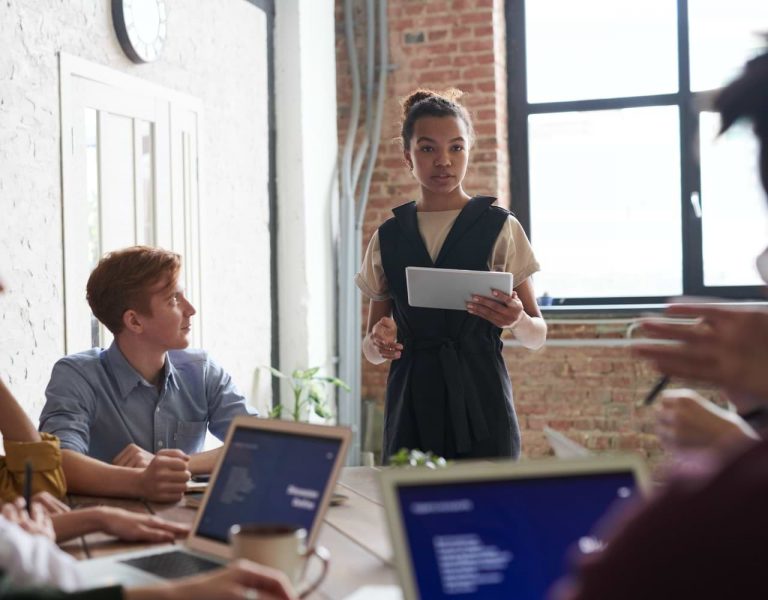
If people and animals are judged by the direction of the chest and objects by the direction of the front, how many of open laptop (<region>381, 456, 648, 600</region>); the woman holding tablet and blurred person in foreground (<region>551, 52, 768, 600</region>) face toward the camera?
2

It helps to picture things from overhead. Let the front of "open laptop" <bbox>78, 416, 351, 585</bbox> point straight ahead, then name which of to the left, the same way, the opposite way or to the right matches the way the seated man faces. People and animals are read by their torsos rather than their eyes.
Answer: to the left

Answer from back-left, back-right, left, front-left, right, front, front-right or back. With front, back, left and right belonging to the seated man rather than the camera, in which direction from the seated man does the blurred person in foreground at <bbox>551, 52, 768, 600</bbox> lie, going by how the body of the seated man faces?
front-right

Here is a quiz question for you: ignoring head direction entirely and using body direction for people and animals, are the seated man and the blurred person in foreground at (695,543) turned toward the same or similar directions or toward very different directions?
very different directions

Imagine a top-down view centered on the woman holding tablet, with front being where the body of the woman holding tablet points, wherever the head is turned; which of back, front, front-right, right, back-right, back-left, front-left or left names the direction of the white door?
back-right

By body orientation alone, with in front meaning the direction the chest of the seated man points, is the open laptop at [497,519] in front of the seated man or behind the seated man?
in front

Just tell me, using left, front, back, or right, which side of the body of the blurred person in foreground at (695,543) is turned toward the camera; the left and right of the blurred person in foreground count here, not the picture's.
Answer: left

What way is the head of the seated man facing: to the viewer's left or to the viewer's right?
to the viewer's right

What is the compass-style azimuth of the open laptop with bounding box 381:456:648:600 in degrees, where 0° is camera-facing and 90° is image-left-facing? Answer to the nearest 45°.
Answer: approximately 0°

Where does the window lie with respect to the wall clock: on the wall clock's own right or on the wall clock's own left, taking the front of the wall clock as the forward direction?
on the wall clock's own left

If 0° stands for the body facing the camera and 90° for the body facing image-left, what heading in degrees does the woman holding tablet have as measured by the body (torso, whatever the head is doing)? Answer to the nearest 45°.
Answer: approximately 0°
